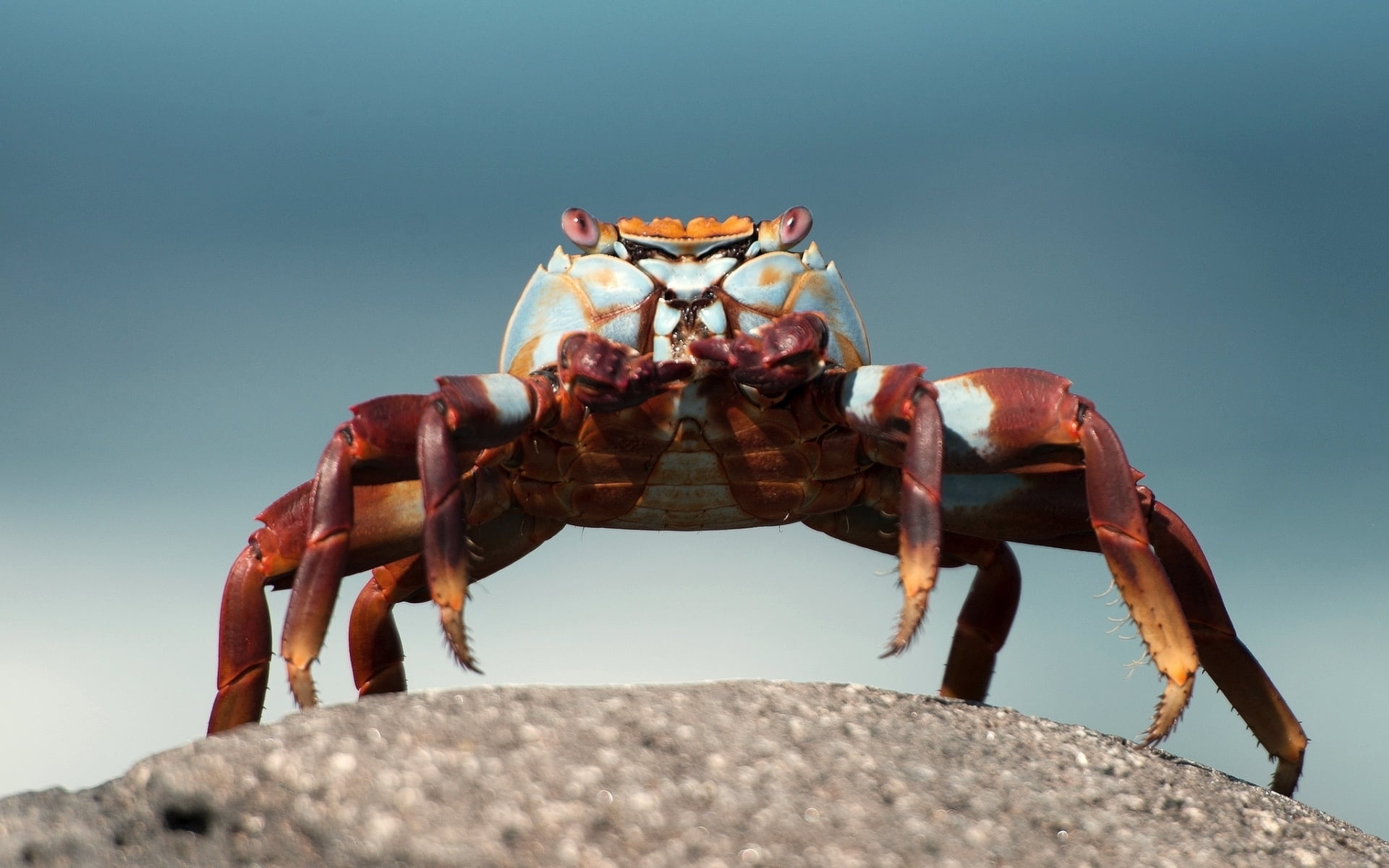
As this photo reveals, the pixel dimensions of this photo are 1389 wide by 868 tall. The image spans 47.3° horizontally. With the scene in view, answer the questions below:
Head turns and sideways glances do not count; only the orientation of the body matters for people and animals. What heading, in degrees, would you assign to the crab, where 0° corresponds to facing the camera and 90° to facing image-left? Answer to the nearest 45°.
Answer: approximately 0°
